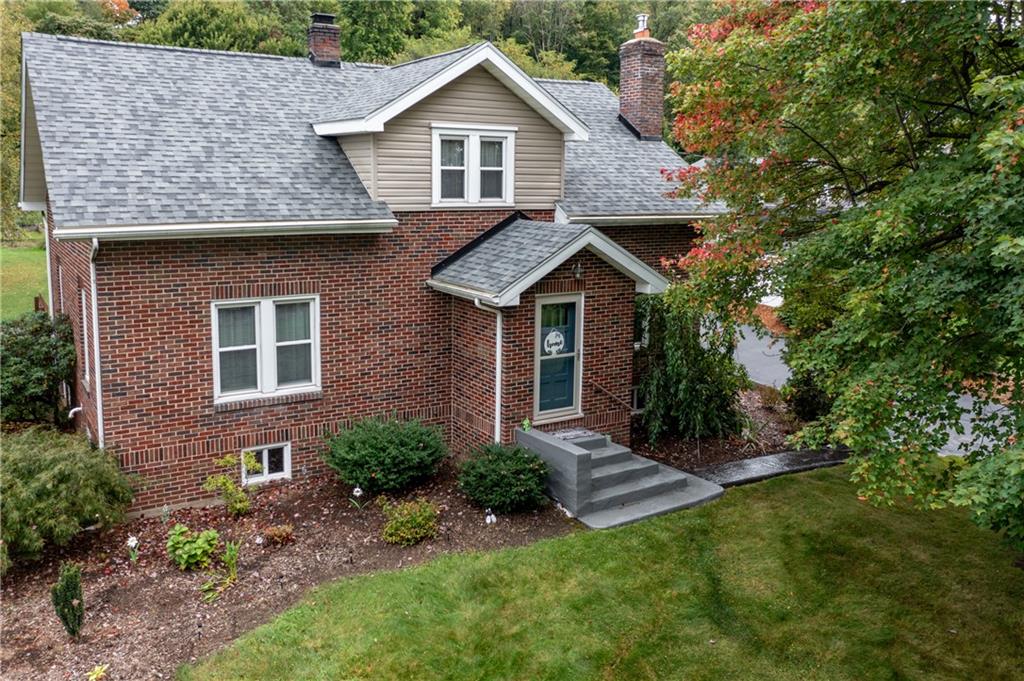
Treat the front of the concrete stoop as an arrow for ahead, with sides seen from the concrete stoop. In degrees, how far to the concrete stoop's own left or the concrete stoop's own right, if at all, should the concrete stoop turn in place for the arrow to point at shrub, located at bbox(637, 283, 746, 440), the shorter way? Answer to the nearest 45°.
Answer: approximately 90° to the concrete stoop's own left

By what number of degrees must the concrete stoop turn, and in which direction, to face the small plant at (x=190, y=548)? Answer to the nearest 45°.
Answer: approximately 90° to its right

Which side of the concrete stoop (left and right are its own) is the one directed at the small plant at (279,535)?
right

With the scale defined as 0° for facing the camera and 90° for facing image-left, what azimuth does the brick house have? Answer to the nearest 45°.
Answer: approximately 315°

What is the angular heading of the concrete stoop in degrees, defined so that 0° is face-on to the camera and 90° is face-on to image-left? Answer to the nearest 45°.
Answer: approximately 315°

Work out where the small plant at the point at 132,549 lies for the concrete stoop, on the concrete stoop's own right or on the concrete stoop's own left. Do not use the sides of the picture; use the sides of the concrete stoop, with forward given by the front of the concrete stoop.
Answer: on the concrete stoop's own right

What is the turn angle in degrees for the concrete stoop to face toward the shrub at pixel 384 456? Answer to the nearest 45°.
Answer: approximately 135° to its right

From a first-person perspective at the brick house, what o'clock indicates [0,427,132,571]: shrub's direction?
The shrub is roughly at 3 o'clock from the brick house.

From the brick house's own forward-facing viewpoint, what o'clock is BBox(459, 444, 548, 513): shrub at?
The shrub is roughly at 12 o'clock from the brick house.
